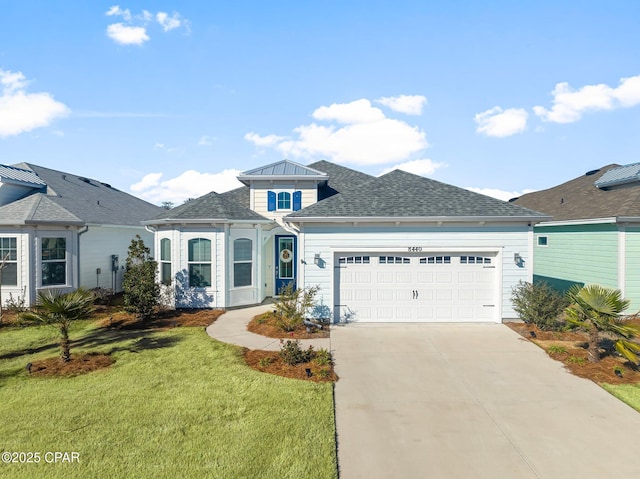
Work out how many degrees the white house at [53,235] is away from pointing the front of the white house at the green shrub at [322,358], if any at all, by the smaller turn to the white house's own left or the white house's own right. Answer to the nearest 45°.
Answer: approximately 90° to the white house's own left

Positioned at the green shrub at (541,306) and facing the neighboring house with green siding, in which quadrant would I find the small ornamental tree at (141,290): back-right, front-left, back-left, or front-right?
back-left

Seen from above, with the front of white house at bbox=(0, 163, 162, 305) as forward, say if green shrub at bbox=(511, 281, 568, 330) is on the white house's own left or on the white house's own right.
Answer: on the white house's own left

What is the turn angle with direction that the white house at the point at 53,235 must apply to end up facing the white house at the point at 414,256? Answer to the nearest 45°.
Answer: approximately 90° to its left

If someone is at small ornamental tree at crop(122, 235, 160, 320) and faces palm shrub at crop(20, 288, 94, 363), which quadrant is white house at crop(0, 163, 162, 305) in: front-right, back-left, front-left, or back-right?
back-right

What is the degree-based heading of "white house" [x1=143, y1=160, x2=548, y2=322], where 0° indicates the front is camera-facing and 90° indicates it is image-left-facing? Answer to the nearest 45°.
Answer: approximately 0°

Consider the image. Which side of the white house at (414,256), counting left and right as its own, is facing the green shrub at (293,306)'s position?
front

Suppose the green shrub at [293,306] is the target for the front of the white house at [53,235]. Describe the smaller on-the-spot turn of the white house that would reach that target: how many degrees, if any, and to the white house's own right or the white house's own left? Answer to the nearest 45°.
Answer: approximately 90° to the white house's own left

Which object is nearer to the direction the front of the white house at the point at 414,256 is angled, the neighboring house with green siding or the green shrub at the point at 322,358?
the green shrub

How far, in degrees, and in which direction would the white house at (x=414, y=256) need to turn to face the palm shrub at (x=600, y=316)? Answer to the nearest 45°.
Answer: approximately 45° to its left

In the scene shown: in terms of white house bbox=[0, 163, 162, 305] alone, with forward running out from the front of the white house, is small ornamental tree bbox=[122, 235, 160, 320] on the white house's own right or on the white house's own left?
on the white house's own left

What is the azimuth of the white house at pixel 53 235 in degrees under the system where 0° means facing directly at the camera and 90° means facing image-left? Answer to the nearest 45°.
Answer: approximately 45°

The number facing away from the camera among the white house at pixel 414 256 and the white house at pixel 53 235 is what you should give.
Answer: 0
